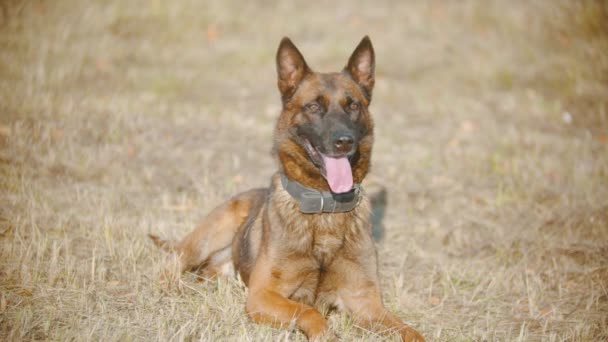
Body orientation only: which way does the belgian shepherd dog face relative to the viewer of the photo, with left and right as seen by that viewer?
facing the viewer and to the right of the viewer
